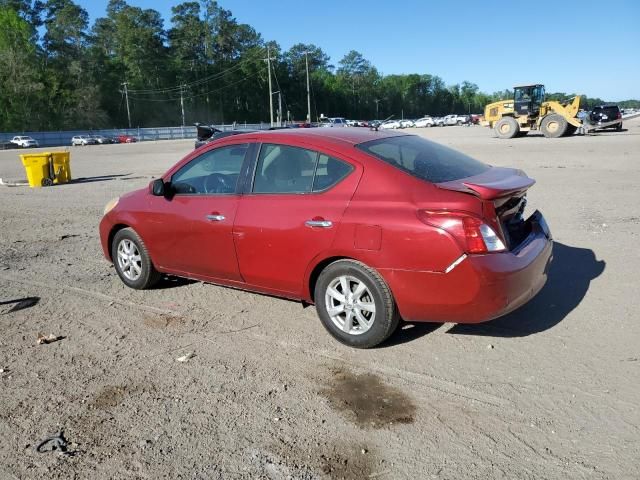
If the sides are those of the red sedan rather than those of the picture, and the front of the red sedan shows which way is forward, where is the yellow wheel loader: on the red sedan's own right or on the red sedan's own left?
on the red sedan's own right

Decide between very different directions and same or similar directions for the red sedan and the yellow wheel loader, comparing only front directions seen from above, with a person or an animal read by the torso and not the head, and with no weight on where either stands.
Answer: very different directions

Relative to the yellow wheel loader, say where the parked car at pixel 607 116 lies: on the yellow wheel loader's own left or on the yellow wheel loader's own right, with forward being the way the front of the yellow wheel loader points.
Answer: on the yellow wheel loader's own left

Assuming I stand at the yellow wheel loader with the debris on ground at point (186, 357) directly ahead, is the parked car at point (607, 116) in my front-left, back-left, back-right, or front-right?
back-left

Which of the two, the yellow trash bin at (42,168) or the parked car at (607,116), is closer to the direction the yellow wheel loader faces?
the parked car

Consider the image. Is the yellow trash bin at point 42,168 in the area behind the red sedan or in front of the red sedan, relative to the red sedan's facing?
in front

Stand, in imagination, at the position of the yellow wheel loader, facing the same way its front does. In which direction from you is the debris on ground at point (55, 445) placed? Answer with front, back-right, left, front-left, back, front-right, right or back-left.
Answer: right

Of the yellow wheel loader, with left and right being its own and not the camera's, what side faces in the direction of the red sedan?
right

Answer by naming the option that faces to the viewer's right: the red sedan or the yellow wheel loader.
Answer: the yellow wheel loader

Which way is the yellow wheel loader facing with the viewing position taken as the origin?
facing to the right of the viewer

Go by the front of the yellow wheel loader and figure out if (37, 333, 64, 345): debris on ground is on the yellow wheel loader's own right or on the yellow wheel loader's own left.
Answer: on the yellow wheel loader's own right

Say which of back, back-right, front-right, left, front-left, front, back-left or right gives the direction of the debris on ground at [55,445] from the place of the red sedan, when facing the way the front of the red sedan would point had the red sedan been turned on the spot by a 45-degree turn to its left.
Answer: front-left

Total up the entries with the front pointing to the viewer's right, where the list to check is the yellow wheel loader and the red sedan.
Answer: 1

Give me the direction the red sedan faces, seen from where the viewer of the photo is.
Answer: facing away from the viewer and to the left of the viewer
